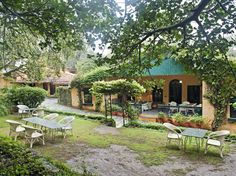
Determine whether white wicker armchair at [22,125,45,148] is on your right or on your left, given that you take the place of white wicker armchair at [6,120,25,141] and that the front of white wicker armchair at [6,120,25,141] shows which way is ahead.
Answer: on your right

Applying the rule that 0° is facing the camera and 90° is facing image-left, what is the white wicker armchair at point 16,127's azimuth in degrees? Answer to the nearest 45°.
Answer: approximately 225°

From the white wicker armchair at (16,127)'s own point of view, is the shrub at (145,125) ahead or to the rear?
ahead

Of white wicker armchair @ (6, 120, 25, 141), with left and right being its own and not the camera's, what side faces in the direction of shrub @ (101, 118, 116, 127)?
front

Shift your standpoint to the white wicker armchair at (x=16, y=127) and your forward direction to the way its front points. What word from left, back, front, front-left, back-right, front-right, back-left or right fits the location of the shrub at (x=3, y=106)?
front-left

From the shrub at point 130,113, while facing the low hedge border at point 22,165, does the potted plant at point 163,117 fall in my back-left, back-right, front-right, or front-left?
back-left

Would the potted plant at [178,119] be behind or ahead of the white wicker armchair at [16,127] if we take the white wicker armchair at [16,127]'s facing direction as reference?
ahead

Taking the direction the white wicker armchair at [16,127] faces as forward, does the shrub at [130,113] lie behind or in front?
in front
